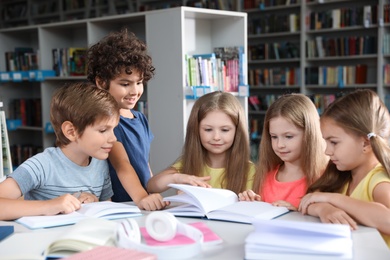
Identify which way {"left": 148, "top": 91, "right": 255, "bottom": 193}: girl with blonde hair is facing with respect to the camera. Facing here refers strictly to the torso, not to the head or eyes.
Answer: toward the camera

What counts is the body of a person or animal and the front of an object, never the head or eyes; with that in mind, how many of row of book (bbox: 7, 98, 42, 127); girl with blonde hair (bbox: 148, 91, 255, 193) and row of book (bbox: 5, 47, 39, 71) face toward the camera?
3

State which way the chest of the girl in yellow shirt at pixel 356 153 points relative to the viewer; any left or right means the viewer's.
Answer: facing the viewer and to the left of the viewer

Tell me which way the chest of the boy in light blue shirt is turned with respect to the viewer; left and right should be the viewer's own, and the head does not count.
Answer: facing the viewer and to the right of the viewer

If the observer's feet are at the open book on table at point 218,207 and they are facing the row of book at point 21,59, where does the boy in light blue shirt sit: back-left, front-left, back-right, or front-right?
front-left

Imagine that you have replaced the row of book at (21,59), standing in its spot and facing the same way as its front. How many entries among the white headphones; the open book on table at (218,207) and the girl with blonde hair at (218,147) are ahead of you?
3

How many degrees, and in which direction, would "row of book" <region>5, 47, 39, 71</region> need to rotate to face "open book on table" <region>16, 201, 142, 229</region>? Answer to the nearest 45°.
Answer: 0° — it already faces it

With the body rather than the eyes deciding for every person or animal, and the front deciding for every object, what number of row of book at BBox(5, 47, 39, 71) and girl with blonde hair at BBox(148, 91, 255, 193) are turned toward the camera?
2

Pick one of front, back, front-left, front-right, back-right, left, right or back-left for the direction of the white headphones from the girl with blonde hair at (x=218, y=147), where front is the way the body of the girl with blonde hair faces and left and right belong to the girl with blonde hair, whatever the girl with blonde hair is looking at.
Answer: front

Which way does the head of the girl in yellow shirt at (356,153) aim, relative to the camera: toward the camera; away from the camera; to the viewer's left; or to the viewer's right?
to the viewer's left

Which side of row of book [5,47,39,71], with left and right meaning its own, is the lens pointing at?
front

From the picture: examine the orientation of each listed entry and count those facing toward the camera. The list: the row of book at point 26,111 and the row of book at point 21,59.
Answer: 2

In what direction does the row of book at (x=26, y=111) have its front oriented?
toward the camera
